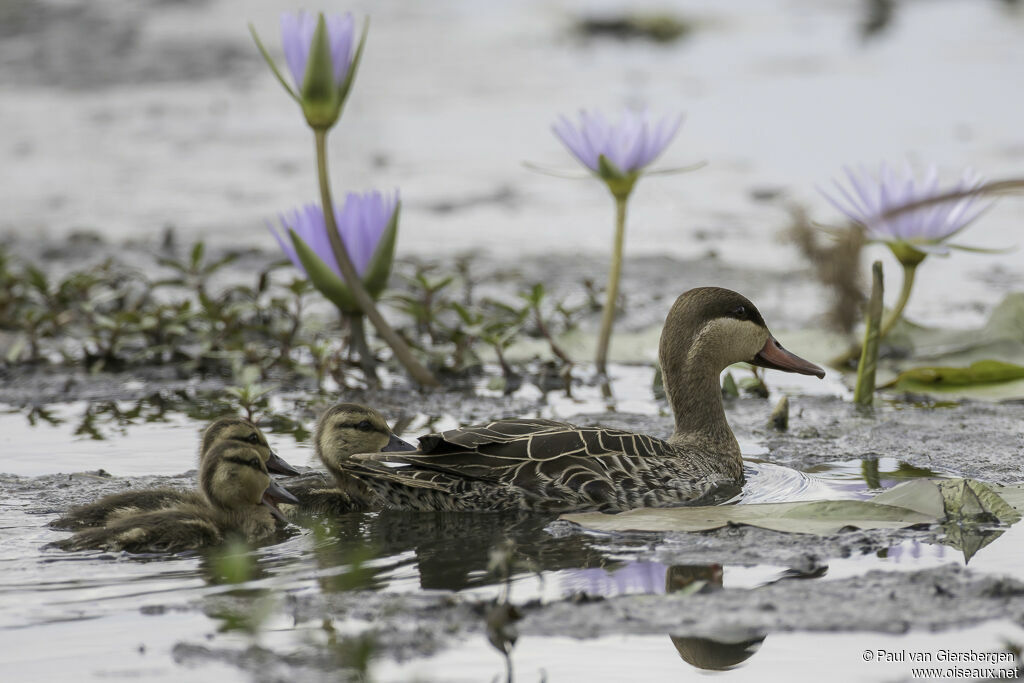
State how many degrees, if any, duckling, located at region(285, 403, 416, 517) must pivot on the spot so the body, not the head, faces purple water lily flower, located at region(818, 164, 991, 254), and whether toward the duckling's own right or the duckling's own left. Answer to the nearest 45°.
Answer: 0° — it already faces it

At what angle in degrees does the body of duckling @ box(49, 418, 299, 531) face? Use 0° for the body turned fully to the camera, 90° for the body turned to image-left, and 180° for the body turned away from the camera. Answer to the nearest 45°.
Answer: approximately 270°

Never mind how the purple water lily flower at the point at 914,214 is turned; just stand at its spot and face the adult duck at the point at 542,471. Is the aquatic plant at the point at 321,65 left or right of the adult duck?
right

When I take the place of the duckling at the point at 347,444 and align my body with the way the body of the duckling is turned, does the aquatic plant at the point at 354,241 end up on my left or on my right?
on my left

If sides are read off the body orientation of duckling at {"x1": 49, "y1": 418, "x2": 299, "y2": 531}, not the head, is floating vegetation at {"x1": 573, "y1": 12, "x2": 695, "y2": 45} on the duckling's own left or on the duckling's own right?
on the duckling's own left

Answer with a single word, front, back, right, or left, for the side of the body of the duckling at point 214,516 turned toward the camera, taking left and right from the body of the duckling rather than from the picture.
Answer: right

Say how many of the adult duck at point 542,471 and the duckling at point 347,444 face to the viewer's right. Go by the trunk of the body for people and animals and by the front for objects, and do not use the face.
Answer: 2

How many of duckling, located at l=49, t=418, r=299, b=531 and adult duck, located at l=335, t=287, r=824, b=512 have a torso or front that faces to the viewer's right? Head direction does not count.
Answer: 2

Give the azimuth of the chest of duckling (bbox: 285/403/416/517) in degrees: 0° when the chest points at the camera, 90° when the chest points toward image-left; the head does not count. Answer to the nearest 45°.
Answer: approximately 270°

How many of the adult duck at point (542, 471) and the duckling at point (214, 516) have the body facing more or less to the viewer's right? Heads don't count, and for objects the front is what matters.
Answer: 2

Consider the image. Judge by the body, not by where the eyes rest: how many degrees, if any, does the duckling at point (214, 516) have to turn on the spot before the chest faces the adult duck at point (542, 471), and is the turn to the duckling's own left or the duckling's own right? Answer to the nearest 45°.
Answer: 0° — it already faces it

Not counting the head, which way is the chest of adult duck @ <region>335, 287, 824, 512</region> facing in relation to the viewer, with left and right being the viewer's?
facing to the right of the viewer

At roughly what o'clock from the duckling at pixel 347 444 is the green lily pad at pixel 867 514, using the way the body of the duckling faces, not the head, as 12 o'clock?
The green lily pad is roughly at 1 o'clock from the duckling.

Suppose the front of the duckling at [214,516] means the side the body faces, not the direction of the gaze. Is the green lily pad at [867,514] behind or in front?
in front
